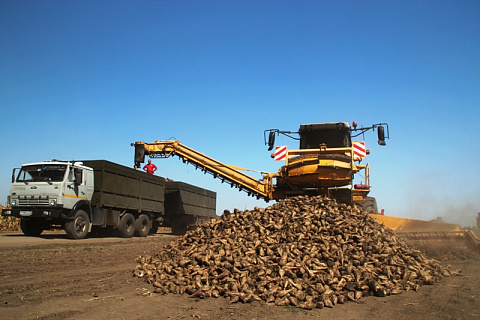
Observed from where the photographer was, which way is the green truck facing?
facing the viewer and to the left of the viewer

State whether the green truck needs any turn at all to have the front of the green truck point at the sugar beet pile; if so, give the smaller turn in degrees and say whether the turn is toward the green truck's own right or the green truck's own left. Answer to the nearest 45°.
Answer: approximately 90° to the green truck's own left
